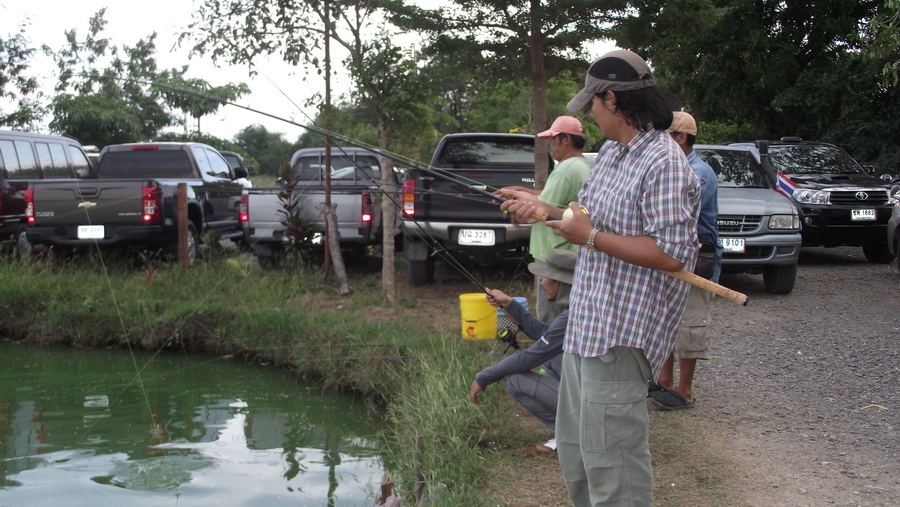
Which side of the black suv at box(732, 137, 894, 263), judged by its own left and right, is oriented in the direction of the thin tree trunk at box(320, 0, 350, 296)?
right

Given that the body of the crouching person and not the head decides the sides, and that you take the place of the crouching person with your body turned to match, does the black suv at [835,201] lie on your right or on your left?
on your right

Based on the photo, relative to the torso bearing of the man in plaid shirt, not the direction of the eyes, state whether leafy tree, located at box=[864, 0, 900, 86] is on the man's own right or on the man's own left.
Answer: on the man's own right

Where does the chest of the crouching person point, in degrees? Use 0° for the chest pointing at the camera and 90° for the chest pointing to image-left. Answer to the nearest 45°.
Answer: approximately 90°

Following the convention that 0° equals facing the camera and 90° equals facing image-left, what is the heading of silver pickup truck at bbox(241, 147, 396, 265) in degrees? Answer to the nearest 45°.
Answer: approximately 180°

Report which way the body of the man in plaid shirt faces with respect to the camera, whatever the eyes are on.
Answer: to the viewer's left

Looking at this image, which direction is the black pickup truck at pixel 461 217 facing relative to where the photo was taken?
away from the camera

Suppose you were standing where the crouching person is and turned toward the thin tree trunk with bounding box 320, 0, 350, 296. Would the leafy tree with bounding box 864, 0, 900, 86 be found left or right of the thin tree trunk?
right

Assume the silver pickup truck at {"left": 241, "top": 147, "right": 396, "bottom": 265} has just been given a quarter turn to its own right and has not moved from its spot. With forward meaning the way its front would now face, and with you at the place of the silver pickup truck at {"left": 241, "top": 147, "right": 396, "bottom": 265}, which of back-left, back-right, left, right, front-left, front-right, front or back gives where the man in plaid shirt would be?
right

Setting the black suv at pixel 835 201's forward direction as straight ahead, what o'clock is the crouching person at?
The crouching person is roughly at 2 o'clock from the black suv.

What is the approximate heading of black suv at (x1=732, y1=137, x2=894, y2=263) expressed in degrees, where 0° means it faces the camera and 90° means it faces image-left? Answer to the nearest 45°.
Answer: approximately 315°

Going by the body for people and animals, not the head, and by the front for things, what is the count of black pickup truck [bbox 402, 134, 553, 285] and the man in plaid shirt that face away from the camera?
1

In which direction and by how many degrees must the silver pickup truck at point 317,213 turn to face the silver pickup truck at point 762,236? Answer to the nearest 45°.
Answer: approximately 90° to its right
